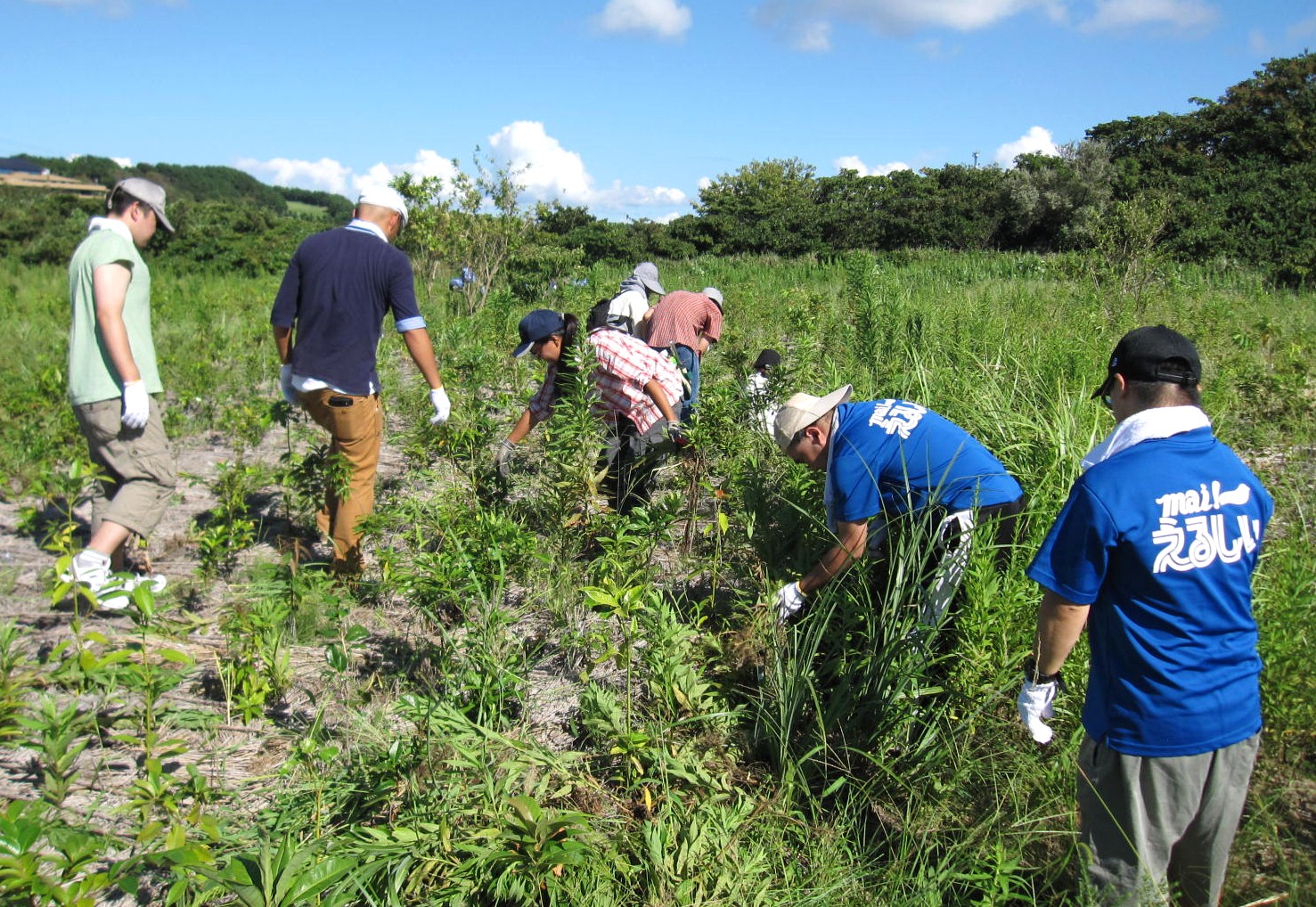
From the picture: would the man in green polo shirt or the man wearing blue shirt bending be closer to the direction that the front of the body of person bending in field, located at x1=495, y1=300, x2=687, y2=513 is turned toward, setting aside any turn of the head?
the man in green polo shirt

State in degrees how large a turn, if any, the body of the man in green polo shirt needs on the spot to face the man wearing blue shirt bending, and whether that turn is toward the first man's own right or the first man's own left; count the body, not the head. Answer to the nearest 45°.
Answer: approximately 45° to the first man's own right

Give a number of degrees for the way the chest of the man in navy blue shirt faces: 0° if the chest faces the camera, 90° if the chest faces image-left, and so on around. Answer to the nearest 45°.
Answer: approximately 180°

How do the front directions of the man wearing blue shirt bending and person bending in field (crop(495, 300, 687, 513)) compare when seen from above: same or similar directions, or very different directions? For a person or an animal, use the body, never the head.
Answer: same or similar directions

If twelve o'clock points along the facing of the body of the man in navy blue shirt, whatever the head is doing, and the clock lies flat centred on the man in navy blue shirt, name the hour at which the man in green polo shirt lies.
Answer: The man in green polo shirt is roughly at 9 o'clock from the man in navy blue shirt.

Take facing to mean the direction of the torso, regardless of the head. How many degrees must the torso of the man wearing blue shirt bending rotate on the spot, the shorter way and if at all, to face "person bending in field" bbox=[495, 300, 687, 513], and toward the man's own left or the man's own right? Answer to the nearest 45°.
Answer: approximately 45° to the man's own right

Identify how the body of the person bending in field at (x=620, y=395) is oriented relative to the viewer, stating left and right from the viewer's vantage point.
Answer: facing to the left of the viewer

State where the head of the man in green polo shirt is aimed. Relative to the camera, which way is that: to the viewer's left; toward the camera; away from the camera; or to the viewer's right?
to the viewer's right

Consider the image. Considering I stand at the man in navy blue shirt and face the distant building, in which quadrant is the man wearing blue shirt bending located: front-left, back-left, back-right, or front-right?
back-right

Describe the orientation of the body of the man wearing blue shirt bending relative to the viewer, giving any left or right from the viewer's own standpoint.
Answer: facing to the left of the viewer
